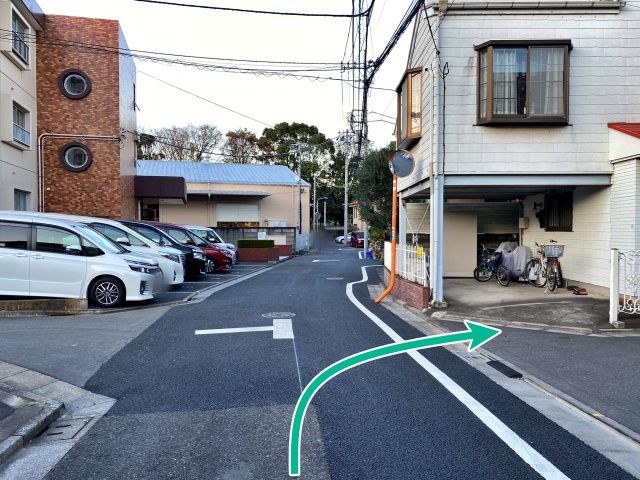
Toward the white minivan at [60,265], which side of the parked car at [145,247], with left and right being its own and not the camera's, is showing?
right

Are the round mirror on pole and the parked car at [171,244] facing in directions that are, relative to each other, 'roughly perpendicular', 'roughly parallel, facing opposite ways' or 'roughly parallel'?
roughly perpendicular

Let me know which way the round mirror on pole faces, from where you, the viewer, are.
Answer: facing the viewer

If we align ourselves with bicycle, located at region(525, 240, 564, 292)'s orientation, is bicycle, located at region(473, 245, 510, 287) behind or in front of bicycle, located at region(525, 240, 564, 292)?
behind

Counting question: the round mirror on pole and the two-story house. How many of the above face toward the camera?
2

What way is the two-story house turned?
toward the camera

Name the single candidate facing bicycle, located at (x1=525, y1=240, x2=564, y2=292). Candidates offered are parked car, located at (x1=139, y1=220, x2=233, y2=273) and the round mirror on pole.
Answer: the parked car

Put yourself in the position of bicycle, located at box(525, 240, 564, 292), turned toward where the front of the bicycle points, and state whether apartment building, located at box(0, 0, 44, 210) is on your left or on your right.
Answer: on your right

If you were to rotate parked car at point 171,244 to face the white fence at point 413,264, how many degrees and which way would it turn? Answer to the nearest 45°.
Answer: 0° — it already faces it

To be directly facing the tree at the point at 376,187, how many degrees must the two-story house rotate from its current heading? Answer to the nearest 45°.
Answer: approximately 135° to its right

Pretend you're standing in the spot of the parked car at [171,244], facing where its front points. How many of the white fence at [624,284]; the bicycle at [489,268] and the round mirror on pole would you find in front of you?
3

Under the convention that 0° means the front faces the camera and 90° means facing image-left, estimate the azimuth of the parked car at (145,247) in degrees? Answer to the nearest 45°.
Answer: approximately 315°
